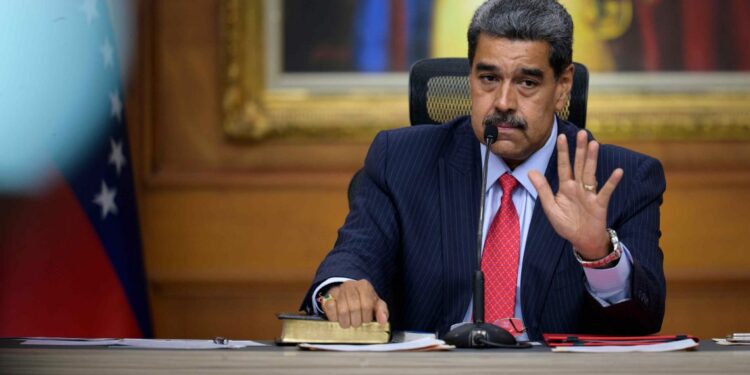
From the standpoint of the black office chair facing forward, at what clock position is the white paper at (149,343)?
The white paper is roughly at 1 o'clock from the black office chair.

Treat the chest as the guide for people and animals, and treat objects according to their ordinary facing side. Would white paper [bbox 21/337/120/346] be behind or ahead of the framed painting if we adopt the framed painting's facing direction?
ahead

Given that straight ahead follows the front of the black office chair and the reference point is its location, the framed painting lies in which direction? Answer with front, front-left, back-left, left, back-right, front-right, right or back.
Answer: back

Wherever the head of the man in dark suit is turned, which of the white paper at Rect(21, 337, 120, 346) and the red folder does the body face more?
the red folder

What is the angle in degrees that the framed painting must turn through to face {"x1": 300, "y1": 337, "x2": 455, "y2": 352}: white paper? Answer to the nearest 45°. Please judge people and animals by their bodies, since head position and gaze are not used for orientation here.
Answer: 0° — it already faces it

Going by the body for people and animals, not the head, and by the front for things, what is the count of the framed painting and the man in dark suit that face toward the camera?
2

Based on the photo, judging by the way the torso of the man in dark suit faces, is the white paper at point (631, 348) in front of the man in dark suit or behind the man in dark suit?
in front

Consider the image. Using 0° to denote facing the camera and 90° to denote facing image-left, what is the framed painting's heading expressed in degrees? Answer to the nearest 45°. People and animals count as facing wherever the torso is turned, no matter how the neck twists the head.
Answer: approximately 0°
